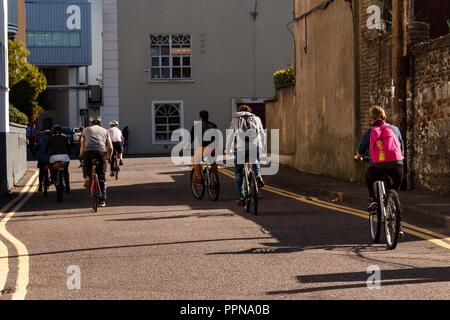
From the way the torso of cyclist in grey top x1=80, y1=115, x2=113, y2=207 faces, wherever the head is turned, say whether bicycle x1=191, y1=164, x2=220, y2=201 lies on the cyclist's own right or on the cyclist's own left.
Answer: on the cyclist's own right

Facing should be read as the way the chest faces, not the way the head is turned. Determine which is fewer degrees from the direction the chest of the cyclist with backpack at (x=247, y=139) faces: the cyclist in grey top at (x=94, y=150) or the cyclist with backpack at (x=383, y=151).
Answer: the cyclist in grey top

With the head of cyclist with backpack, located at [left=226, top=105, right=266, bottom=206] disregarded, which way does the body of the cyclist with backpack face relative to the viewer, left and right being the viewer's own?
facing away from the viewer

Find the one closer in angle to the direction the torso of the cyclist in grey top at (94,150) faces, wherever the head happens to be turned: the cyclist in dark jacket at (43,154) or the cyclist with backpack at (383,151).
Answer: the cyclist in dark jacket

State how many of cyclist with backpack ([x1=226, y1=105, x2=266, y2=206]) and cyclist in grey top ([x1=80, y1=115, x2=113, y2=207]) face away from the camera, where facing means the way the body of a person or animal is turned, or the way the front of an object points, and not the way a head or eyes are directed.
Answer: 2

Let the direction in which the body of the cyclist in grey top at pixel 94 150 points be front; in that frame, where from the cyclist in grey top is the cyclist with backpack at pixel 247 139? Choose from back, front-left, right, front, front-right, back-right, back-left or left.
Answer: back-right

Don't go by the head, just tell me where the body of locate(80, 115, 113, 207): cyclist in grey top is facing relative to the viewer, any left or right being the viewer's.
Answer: facing away from the viewer

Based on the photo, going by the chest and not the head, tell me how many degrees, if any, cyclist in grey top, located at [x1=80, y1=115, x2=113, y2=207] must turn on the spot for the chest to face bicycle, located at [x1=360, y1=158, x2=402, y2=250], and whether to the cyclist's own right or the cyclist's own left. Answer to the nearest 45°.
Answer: approximately 135° to the cyclist's own right
